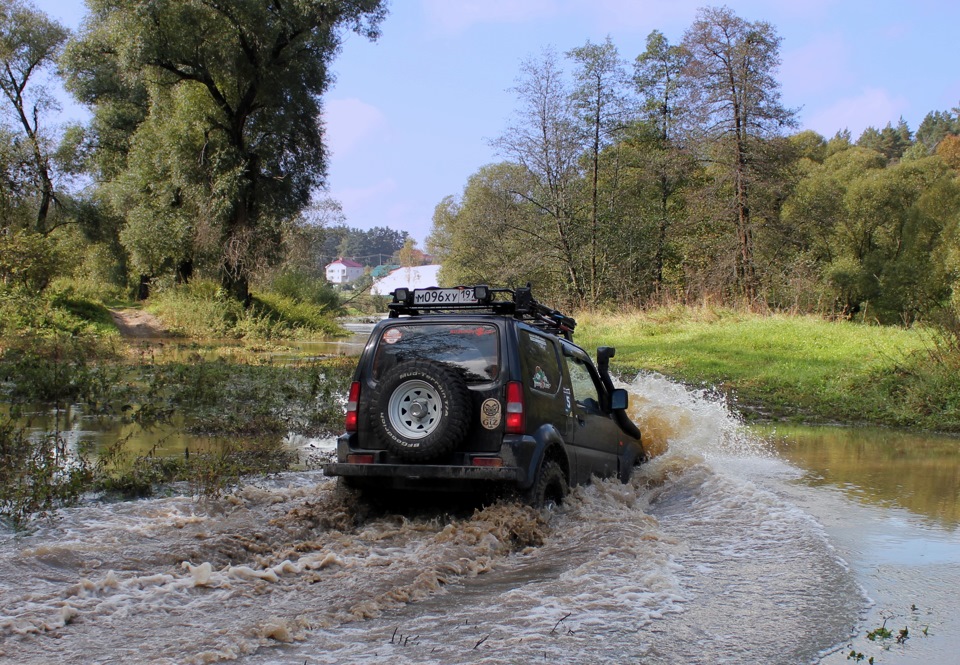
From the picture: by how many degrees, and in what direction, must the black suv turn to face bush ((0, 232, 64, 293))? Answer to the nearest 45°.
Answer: approximately 90° to its left

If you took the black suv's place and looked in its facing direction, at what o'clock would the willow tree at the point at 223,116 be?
The willow tree is roughly at 10 o'clock from the black suv.

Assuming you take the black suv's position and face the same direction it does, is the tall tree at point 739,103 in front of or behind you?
in front

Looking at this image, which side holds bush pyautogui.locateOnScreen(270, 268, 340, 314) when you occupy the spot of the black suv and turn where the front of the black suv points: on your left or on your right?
on your left

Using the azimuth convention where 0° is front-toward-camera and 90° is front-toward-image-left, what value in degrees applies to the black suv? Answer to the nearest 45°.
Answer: approximately 225°

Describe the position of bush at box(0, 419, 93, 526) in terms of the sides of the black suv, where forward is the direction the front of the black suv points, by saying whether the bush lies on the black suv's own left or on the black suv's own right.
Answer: on the black suv's own left

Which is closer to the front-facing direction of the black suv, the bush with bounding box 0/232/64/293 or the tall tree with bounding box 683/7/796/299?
the tall tree
